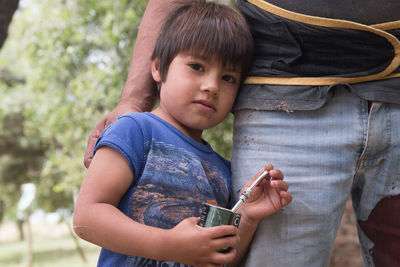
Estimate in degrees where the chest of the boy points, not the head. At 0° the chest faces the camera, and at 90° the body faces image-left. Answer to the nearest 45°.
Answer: approximately 315°
